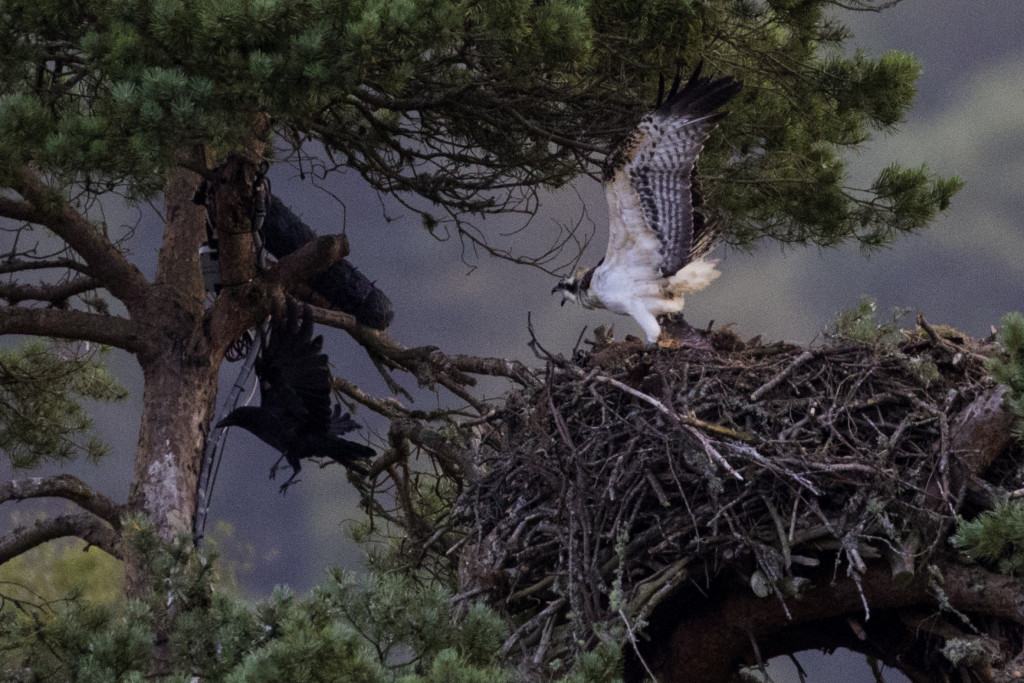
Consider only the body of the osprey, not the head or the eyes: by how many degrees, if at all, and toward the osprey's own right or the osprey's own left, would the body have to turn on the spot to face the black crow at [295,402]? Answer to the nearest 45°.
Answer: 0° — it already faces it

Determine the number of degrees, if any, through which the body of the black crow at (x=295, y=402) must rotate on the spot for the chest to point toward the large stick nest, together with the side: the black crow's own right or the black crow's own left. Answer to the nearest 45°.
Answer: approximately 135° to the black crow's own left

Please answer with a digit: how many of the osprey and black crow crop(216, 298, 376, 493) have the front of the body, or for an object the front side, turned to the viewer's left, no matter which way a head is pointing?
2

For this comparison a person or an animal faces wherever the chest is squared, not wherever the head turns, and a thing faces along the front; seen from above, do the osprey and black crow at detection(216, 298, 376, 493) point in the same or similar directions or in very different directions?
same or similar directions

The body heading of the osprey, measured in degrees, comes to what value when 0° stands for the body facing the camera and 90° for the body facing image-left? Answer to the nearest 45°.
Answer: approximately 90°

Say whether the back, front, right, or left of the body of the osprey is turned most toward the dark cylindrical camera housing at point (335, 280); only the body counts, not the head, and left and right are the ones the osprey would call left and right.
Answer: front

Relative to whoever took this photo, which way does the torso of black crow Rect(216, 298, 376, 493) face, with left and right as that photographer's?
facing to the left of the viewer

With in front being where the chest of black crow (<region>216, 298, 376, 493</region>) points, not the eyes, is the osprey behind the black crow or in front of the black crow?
behind
